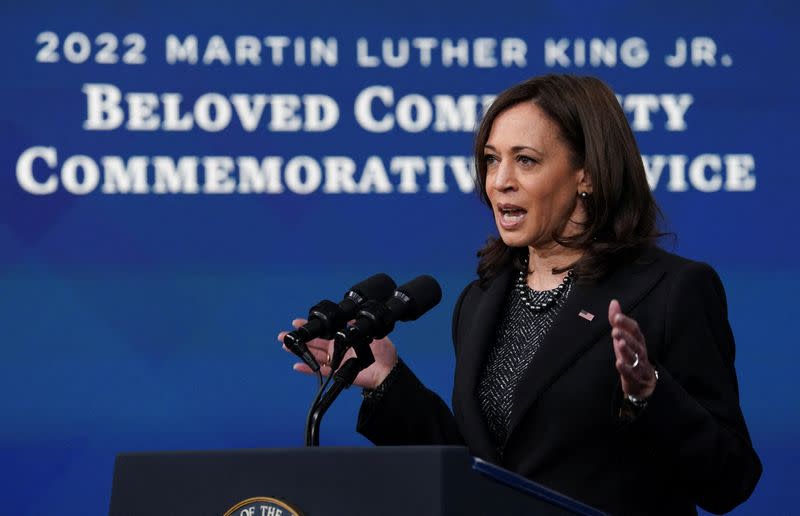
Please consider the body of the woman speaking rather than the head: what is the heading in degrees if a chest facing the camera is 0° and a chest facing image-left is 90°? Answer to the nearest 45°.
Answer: approximately 45°

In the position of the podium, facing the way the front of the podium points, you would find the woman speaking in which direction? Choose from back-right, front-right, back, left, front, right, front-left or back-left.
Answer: back

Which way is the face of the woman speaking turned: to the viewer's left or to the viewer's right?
to the viewer's left

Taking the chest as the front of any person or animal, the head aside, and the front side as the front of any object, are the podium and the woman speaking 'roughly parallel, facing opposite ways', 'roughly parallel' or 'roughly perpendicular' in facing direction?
roughly parallel

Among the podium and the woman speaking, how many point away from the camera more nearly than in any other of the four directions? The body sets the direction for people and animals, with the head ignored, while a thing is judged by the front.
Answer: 0

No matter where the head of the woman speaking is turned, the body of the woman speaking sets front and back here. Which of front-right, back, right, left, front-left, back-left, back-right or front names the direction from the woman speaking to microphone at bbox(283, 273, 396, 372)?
front

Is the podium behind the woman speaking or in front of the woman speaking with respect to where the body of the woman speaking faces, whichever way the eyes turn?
in front

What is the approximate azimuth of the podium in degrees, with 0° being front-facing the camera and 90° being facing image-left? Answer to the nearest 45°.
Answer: approximately 45°
